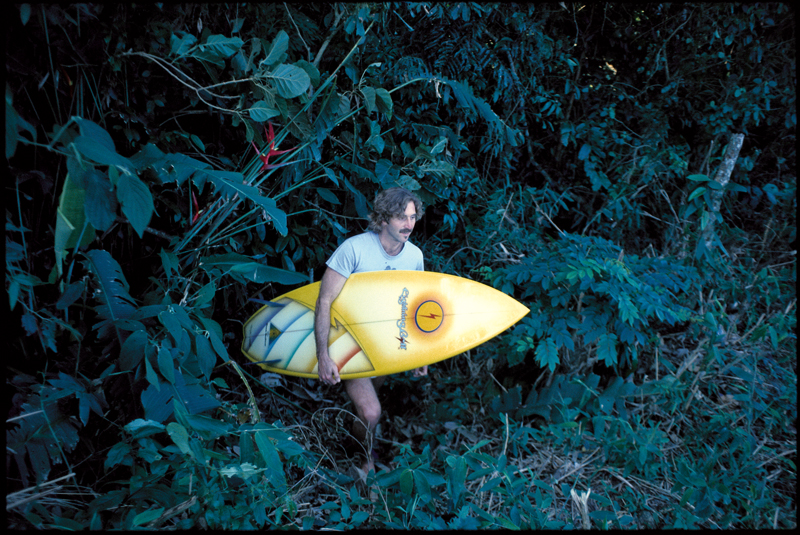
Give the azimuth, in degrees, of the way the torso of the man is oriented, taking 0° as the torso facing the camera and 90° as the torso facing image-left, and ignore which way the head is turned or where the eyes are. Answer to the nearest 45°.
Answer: approximately 315°
